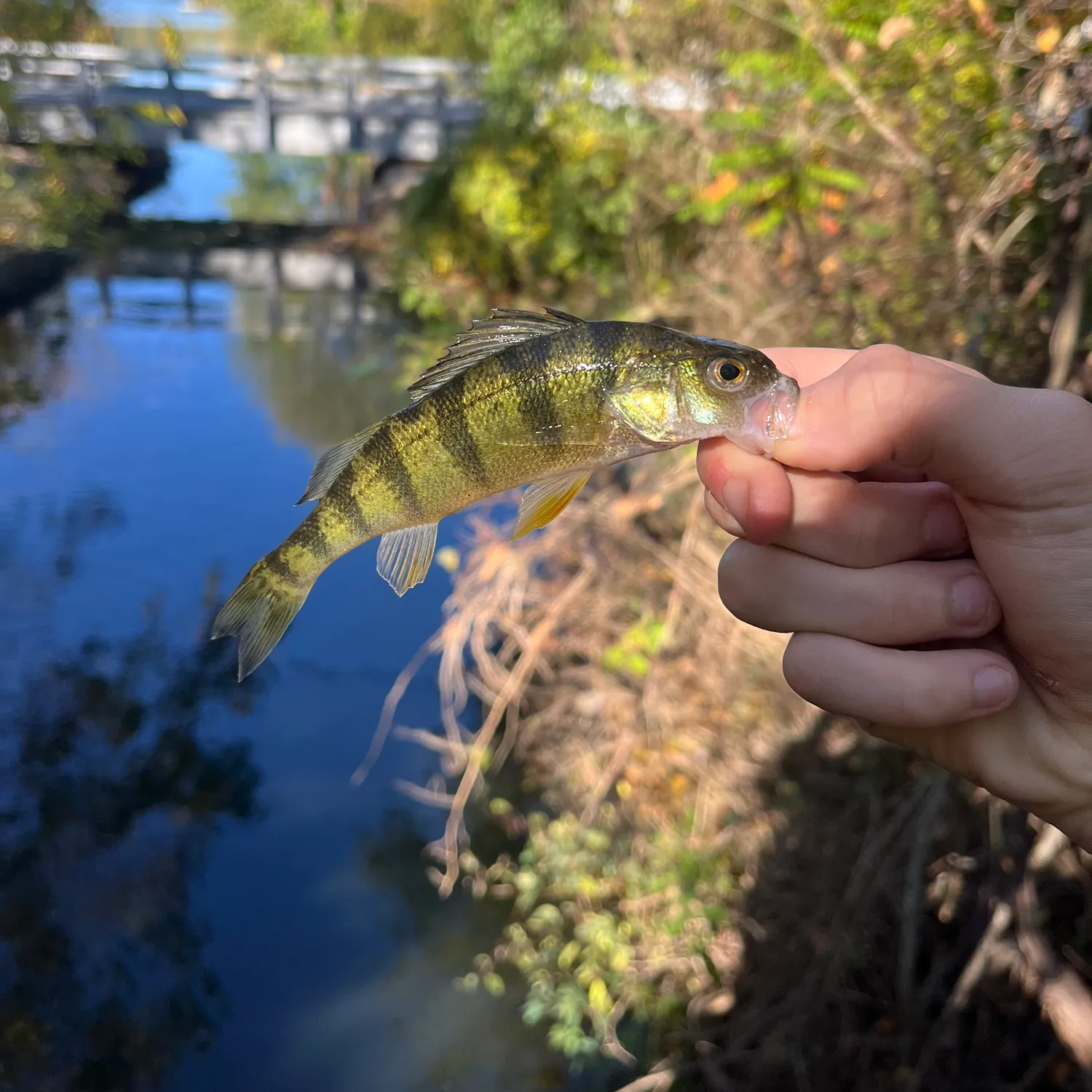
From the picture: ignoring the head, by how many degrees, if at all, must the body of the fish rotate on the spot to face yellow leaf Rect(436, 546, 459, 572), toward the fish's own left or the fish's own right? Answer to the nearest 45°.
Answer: approximately 90° to the fish's own left

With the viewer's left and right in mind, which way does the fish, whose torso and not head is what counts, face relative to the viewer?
facing to the right of the viewer

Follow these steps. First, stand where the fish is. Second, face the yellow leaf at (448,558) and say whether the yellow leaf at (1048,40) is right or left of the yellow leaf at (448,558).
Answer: right

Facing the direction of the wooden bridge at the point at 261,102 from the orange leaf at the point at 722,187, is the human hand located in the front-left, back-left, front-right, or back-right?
back-left

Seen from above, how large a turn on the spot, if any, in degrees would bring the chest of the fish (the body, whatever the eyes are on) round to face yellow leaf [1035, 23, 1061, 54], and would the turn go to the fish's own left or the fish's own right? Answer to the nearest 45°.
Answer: approximately 45° to the fish's own left

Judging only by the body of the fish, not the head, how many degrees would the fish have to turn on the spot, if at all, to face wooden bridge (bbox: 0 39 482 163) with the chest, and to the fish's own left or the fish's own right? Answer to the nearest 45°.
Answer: approximately 90° to the fish's own left

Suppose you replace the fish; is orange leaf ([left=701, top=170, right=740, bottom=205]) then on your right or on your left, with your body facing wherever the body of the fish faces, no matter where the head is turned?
on your left

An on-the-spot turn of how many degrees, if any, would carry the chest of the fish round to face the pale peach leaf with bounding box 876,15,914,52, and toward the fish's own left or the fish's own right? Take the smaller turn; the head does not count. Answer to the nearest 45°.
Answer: approximately 45° to the fish's own left
